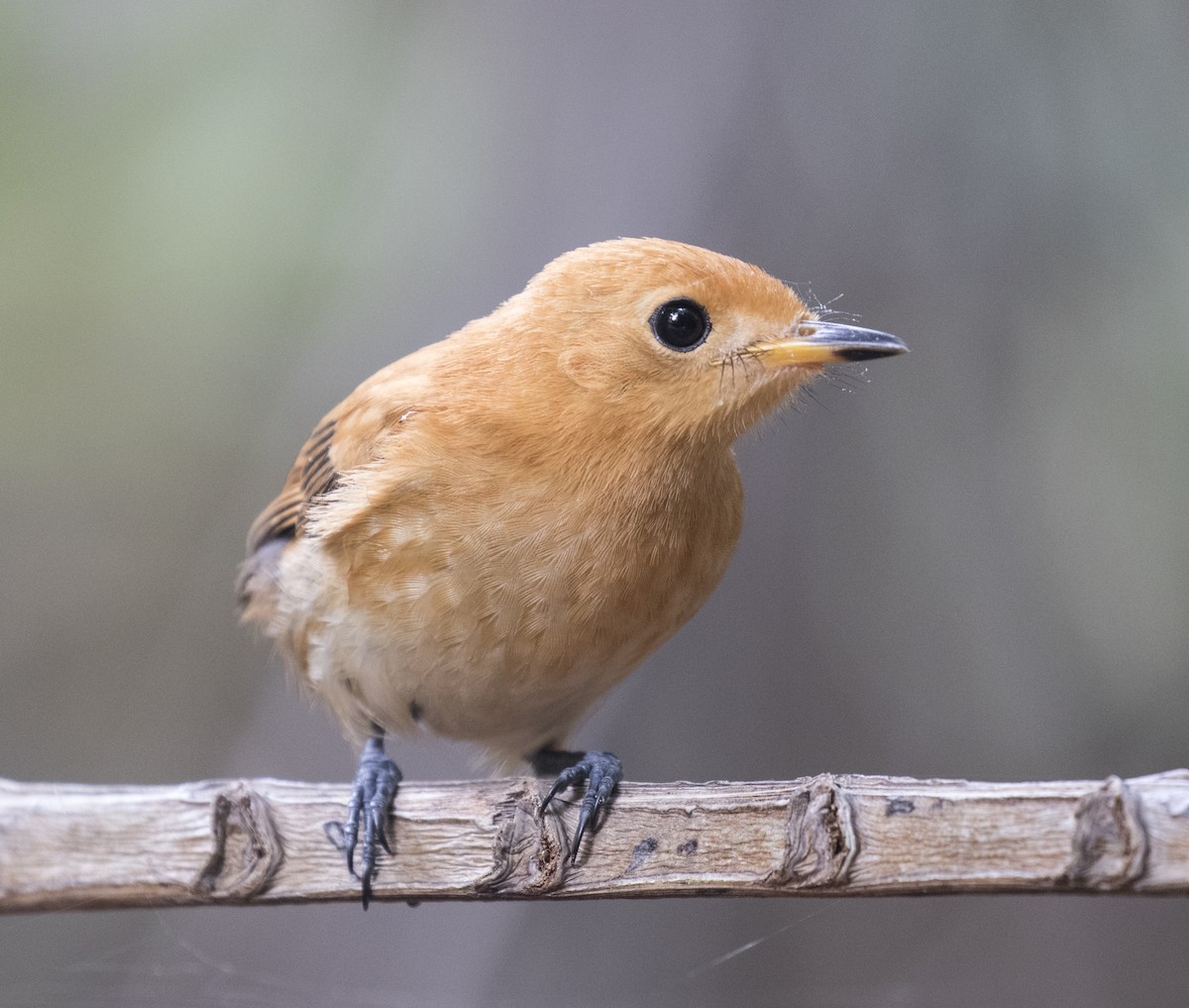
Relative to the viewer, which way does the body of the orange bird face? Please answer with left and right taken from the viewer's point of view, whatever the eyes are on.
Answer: facing the viewer and to the right of the viewer
